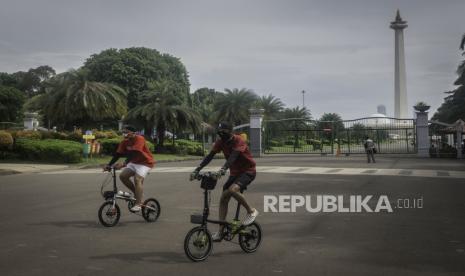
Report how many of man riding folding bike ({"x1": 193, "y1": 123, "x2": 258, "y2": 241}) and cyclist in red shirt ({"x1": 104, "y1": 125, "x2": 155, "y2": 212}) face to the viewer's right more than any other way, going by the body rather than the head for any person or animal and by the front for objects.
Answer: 0

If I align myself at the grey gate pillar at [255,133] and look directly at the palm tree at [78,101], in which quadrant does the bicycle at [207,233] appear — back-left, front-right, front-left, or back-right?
front-left

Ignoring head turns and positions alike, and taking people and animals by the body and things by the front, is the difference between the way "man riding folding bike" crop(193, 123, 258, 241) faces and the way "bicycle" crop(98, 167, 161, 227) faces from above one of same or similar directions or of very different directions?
same or similar directions

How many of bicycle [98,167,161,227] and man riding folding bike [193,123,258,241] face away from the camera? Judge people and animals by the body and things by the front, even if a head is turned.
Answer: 0

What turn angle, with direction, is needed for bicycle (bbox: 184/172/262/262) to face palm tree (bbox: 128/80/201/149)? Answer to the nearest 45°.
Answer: approximately 135° to its right

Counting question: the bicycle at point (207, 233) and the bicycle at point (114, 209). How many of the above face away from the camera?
0

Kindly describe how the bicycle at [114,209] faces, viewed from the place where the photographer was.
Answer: facing the viewer and to the left of the viewer

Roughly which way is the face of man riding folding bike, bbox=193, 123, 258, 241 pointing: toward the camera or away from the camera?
toward the camera

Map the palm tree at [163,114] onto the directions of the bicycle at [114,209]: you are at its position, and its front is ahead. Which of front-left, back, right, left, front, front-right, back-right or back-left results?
back-right

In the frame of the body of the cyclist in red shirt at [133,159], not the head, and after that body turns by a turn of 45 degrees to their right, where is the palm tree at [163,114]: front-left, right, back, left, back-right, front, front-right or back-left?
right

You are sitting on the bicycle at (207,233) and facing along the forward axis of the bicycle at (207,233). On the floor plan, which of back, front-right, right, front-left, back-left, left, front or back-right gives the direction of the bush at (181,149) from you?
back-right
